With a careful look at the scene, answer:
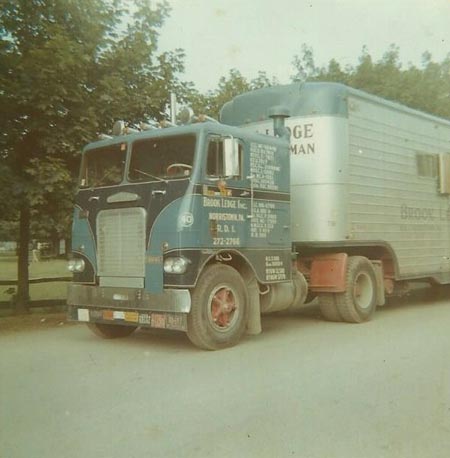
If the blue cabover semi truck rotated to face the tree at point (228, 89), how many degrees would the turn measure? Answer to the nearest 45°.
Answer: approximately 135° to its right

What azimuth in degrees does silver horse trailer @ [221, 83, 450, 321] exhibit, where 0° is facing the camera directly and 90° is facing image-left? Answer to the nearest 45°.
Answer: approximately 45°

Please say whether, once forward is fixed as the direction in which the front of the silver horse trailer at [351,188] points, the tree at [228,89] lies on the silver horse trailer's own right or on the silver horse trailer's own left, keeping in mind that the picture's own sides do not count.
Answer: on the silver horse trailer's own right
